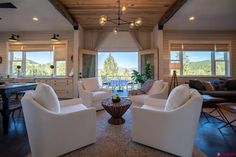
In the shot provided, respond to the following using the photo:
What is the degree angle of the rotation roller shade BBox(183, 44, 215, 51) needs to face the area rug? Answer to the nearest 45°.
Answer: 0° — it already faces it

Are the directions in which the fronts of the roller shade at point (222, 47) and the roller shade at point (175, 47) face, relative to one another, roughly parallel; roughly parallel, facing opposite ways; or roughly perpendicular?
roughly parallel

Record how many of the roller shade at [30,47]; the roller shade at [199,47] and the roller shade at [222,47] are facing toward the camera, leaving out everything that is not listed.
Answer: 3

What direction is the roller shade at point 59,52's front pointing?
toward the camera

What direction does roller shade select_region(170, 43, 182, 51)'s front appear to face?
toward the camera

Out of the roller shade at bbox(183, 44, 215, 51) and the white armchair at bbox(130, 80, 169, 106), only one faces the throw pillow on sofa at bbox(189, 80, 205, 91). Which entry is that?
the roller shade

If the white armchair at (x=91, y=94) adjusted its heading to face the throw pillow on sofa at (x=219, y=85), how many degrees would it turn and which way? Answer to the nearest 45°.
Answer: approximately 45° to its left

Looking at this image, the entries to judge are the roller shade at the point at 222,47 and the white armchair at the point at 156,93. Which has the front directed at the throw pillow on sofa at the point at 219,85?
the roller shade

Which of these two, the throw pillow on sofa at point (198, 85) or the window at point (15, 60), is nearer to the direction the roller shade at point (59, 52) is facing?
the throw pillow on sofa

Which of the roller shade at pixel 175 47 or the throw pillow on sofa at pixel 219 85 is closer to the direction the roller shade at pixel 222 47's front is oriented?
the throw pillow on sofa

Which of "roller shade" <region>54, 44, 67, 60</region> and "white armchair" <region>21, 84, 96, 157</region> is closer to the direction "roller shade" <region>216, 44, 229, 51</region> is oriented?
the white armchair

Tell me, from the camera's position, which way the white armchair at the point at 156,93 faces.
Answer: facing the viewer and to the left of the viewer

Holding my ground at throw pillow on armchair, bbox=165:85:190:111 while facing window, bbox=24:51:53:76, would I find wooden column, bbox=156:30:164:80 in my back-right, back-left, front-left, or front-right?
front-right

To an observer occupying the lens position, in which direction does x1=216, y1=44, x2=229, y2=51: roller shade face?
facing the viewer

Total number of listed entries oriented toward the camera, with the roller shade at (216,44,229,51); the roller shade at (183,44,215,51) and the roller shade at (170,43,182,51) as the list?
3

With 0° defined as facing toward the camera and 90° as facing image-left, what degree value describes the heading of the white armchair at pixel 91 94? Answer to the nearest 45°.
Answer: approximately 315°
